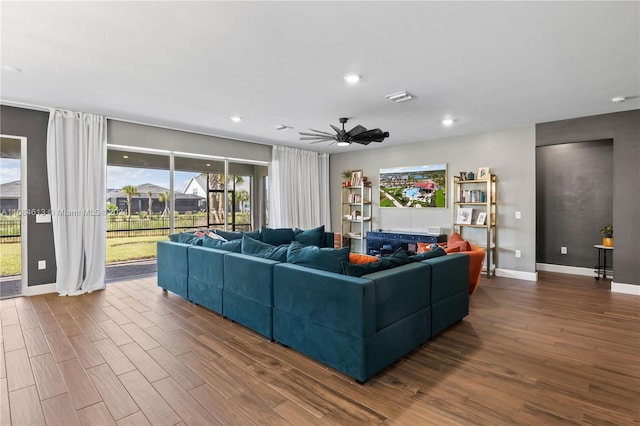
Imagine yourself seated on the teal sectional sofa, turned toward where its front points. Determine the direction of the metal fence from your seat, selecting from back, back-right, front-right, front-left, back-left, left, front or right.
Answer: left

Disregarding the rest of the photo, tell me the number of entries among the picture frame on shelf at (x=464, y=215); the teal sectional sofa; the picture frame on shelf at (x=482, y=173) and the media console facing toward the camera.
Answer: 3

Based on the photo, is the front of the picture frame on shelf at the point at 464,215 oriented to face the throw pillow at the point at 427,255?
yes

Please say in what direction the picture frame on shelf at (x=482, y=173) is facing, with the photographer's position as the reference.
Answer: facing the viewer

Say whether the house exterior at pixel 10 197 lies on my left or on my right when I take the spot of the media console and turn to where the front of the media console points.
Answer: on my right

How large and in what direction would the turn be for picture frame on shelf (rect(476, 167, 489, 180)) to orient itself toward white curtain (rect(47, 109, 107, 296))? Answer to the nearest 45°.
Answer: approximately 45° to its right

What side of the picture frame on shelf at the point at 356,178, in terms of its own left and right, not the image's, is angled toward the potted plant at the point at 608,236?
left

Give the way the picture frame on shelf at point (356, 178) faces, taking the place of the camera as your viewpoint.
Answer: facing the viewer and to the left of the viewer

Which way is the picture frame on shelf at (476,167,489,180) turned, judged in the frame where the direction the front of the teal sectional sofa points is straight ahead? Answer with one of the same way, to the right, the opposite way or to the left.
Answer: the opposite way

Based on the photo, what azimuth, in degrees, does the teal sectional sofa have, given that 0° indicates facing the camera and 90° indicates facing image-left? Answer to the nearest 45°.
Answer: approximately 225°

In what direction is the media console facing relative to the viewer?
toward the camera

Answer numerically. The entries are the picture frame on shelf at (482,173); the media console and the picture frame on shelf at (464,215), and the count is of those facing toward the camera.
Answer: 3

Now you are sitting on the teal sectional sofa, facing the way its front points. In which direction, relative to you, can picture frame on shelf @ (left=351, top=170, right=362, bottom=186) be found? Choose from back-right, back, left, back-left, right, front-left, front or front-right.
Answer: front-left

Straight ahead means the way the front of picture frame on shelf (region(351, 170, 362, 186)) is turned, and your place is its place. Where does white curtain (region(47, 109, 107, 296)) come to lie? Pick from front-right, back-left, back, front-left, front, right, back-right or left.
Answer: front

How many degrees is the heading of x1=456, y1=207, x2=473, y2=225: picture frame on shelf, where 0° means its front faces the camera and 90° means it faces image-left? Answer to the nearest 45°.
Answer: approximately 0°

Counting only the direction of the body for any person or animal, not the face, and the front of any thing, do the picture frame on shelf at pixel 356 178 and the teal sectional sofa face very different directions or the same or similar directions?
very different directions
